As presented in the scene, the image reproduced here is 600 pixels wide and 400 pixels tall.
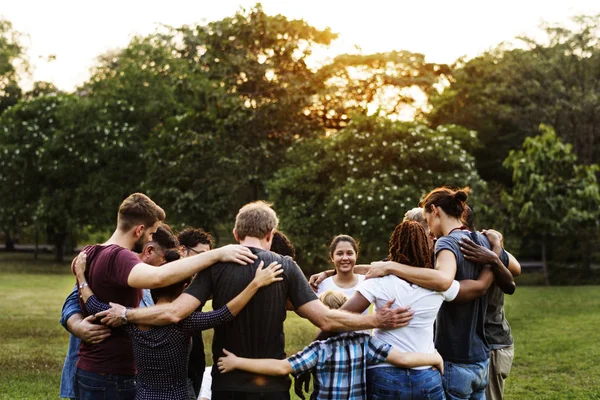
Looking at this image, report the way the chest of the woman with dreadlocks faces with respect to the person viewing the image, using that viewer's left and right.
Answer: facing away from the viewer

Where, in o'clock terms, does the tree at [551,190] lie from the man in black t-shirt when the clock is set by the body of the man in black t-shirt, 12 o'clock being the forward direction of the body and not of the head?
The tree is roughly at 1 o'clock from the man in black t-shirt.

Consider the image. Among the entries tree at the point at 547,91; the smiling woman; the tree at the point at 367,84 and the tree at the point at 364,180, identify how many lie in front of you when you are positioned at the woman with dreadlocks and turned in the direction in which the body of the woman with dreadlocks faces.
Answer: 4

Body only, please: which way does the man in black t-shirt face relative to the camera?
away from the camera

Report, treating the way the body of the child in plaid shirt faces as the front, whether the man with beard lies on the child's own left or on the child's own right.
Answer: on the child's own left

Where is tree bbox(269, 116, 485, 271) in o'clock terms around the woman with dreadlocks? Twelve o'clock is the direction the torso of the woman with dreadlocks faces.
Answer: The tree is roughly at 12 o'clock from the woman with dreadlocks.

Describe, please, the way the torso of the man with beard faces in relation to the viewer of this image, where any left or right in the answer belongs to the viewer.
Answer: facing away from the viewer and to the right of the viewer

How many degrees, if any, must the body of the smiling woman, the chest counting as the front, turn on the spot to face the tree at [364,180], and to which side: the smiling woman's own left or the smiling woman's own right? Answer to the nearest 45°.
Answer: approximately 180°

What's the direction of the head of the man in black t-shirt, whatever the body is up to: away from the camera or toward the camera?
away from the camera

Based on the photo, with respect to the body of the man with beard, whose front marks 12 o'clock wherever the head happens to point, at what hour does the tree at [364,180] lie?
The tree is roughly at 11 o'clock from the man with beard.

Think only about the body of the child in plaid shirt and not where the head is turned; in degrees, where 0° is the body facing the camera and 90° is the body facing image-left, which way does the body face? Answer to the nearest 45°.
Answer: approximately 180°
